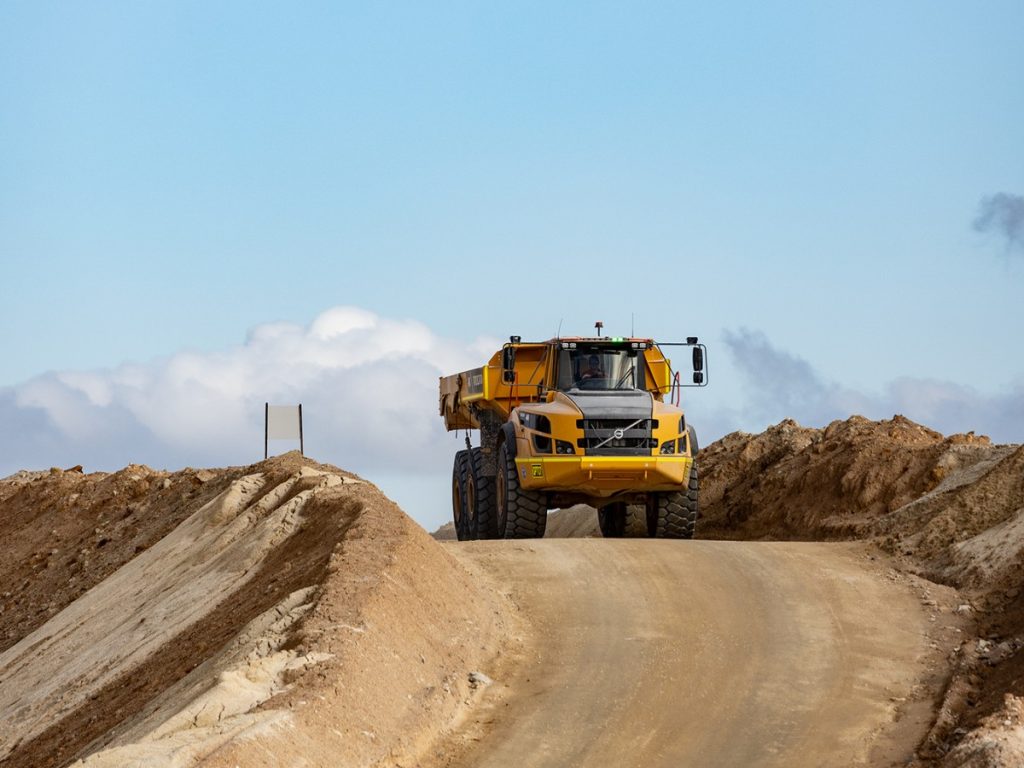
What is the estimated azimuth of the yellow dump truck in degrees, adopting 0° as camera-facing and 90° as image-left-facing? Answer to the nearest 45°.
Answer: approximately 0°

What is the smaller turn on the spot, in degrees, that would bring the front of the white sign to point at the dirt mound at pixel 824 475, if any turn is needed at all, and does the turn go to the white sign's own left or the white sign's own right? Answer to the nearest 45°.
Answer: approximately 90° to the white sign's own left

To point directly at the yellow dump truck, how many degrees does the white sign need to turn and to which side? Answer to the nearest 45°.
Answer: approximately 45° to its left

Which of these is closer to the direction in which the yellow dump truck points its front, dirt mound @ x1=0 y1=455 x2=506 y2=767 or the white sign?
the dirt mound

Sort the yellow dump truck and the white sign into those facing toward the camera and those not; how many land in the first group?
2

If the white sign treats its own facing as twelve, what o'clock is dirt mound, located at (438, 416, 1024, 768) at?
The dirt mound is roughly at 10 o'clock from the white sign.

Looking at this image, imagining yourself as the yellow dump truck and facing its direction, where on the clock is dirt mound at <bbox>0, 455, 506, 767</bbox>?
The dirt mound is roughly at 1 o'clock from the yellow dump truck.

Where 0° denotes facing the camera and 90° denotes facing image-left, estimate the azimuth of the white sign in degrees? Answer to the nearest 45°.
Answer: approximately 0°

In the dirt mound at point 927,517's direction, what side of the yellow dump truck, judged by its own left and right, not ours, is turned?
left
